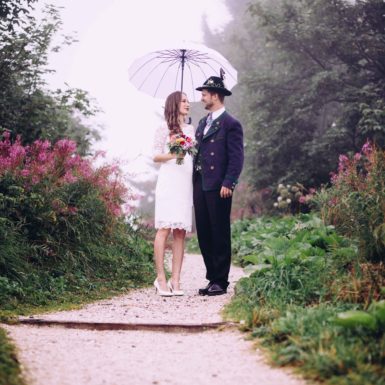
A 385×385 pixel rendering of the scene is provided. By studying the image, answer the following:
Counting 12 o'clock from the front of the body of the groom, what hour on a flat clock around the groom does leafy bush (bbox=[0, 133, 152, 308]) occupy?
The leafy bush is roughly at 2 o'clock from the groom.

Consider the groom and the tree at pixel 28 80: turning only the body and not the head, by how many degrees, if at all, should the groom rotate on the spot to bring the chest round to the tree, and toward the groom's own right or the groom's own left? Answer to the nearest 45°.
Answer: approximately 90° to the groom's own right

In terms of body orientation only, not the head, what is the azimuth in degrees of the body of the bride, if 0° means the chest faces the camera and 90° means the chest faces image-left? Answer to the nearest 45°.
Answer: approximately 315°

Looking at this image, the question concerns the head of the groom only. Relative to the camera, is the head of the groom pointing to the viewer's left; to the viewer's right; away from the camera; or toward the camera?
to the viewer's left

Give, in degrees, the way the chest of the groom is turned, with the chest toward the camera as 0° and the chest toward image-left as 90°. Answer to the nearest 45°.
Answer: approximately 45°

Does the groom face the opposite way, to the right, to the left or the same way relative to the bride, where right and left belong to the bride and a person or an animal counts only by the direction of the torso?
to the right

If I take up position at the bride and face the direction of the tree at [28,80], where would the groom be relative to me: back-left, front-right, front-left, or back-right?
back-right
